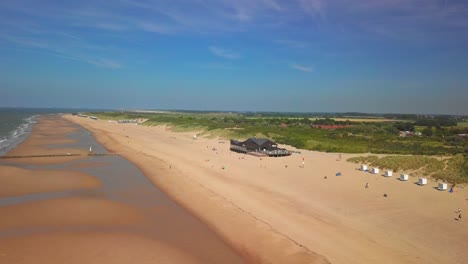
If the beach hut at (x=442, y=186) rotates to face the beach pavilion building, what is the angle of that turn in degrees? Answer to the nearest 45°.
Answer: approximately 90° to its right

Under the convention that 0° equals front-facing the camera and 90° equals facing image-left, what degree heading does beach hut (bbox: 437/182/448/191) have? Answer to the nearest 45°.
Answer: approximately 45°
